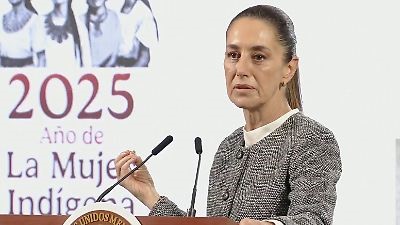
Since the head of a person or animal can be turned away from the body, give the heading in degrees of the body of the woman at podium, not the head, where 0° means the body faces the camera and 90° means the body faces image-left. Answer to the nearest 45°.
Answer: approximately 45°

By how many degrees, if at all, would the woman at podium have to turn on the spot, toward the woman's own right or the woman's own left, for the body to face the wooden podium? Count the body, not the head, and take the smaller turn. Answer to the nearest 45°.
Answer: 0° — they already face it
